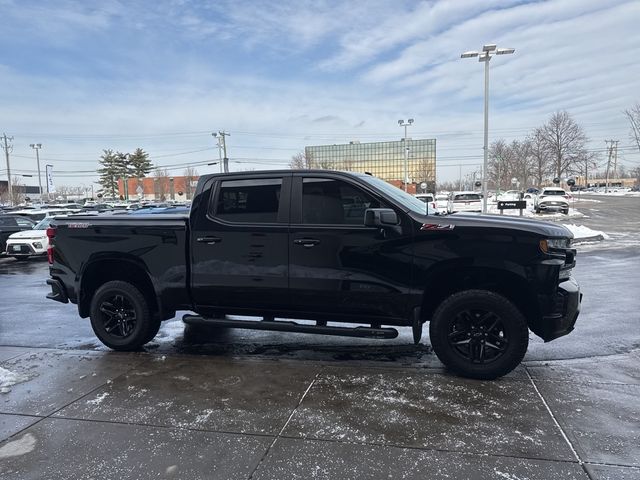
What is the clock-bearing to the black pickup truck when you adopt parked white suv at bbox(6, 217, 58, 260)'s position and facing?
The black pickup truck is roughly at 10 o'clock from the parked white suv.

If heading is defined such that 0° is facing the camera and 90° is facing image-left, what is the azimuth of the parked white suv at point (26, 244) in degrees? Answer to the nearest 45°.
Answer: approximately 45°

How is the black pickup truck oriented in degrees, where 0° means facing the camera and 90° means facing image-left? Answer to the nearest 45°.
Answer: approximately 270°

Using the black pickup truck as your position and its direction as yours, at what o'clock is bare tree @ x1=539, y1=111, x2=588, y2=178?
The bare tree is roughly at 10 o'clock from the black pickup truck.

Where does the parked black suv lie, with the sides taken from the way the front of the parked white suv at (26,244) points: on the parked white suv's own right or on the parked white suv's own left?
on the parked white suv's own right

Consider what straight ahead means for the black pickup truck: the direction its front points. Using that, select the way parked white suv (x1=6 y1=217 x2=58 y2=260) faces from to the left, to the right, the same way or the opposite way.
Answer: to the right

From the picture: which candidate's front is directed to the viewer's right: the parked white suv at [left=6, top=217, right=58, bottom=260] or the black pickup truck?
the black pickup truck

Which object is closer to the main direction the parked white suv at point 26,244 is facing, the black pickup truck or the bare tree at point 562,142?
the black pickup truck

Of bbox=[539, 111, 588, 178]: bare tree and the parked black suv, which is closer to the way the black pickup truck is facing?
the bare tree

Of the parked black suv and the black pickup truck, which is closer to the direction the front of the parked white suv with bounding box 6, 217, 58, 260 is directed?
the black pickup truck

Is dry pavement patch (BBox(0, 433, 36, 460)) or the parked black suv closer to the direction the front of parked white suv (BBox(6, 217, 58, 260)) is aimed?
the dry pavement patch

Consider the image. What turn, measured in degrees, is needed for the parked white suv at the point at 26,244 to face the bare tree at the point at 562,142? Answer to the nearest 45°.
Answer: approximately 135° to its left

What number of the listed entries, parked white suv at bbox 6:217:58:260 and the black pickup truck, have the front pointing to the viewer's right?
1
